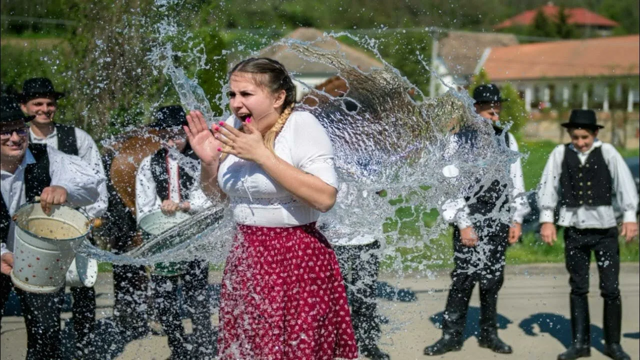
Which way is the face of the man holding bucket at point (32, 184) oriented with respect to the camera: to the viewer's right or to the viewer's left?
to the viewer's right

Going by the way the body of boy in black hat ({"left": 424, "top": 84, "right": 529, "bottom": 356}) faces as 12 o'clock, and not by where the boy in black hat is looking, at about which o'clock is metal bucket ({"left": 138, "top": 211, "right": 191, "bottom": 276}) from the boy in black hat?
The metal bucket is roughly at 2 o'clock from the boy in black hat.

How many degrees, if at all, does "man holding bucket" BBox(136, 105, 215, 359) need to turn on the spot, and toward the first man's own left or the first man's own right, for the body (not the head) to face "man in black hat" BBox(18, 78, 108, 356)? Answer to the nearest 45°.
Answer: approximately 135° to the first man's own right

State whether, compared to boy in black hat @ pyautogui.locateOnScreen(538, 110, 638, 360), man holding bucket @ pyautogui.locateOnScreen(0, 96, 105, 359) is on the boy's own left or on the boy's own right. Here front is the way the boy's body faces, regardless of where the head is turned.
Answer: on the boy's own right

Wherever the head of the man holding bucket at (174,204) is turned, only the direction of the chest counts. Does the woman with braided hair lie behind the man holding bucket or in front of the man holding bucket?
in front

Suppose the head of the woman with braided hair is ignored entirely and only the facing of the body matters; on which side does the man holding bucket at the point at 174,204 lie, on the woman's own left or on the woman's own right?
on the woman's own right
